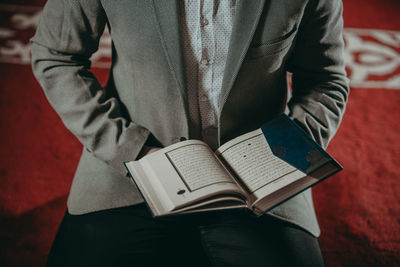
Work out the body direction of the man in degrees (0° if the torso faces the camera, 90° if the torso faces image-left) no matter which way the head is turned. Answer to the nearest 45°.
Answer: approximately 0°
